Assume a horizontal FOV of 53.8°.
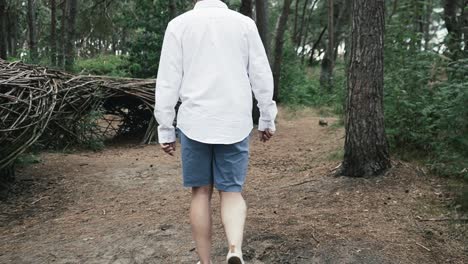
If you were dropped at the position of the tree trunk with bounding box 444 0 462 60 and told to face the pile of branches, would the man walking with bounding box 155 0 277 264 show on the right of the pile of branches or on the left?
left

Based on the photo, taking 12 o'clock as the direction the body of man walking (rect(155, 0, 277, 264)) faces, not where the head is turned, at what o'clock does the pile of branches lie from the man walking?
The pile of branches is roughly at 11 o'clock from the man walking.

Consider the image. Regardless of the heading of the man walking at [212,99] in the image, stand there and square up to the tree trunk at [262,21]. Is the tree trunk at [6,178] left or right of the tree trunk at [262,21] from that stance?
left

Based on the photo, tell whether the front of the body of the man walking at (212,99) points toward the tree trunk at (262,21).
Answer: yes

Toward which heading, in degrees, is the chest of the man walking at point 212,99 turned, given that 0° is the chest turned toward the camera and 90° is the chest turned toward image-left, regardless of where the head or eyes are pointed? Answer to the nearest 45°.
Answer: approximately 180°

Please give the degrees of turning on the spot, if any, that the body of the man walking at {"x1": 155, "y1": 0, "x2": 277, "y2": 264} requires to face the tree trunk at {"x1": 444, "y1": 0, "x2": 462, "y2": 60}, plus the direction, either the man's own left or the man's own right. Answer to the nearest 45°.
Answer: approximately 45° to the man's own right

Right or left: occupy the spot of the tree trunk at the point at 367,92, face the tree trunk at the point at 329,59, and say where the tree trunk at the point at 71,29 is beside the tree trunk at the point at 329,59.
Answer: left

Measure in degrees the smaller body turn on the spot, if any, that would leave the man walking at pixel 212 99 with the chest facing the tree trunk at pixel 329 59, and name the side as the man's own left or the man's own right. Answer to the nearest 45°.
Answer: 0° — they already face it

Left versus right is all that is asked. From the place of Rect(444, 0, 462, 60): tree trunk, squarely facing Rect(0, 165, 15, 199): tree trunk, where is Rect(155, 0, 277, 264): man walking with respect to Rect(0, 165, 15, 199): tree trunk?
left

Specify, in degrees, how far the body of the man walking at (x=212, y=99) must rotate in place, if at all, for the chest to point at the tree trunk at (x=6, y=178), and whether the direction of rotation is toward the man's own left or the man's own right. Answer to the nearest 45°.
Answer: approximately 45° to the man's own left
